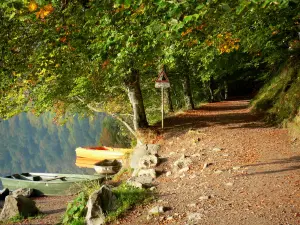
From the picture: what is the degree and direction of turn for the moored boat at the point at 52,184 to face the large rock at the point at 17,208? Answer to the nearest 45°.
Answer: approximately 90° to its right

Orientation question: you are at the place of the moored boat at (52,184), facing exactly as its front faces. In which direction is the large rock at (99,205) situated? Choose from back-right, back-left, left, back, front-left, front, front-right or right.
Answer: right

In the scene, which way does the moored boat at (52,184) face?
to the viewer's right

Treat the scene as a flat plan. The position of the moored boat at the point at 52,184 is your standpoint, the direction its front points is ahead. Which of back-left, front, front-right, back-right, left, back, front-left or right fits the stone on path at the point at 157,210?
right
